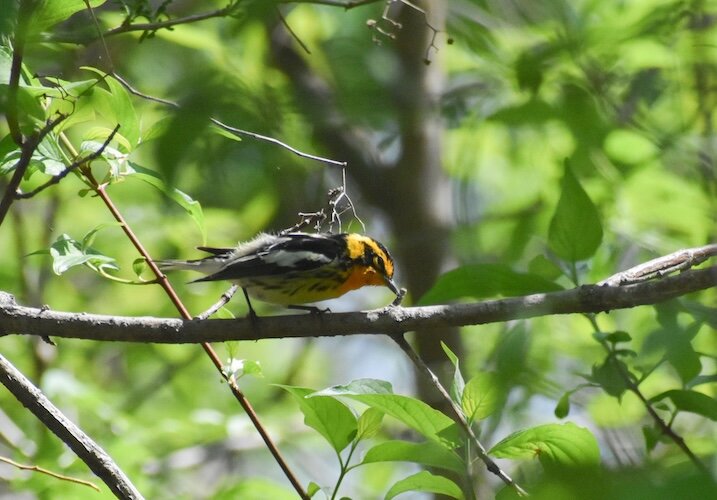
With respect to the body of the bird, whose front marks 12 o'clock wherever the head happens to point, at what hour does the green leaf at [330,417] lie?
The green leaf is roughly at 3 o'clock from the bird.

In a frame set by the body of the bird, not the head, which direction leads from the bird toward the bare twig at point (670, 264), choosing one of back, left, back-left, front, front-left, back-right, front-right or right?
front-right

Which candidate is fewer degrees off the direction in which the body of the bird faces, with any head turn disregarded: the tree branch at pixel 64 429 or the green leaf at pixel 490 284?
the green leaf

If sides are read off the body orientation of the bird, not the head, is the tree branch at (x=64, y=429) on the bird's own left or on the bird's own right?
on the bird's own right

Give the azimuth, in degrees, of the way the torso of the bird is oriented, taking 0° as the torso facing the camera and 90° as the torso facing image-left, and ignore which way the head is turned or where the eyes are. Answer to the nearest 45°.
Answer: approximately 270°
